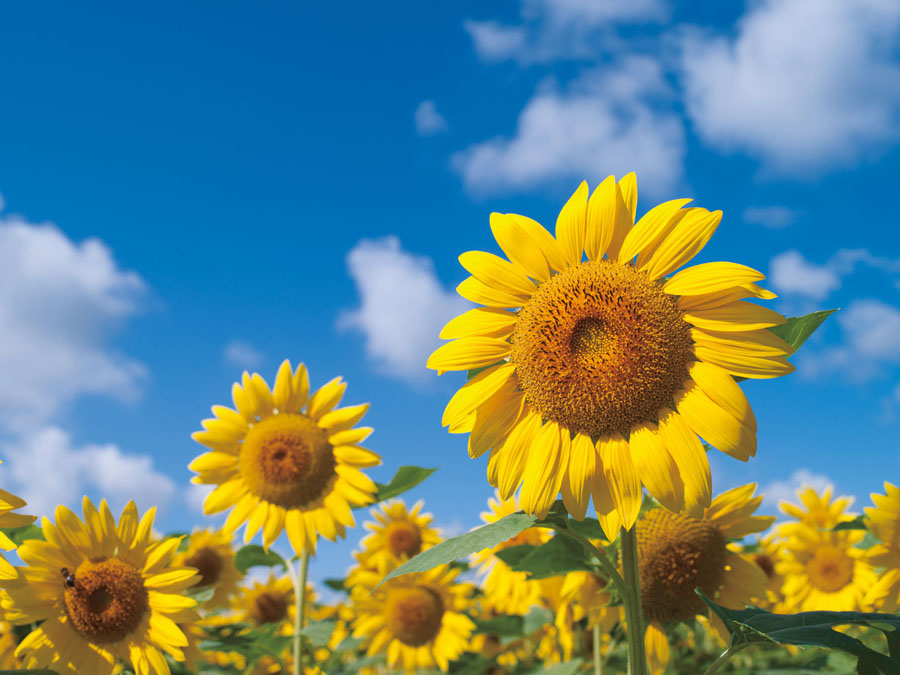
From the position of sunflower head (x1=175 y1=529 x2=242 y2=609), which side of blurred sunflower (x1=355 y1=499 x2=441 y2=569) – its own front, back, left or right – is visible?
right

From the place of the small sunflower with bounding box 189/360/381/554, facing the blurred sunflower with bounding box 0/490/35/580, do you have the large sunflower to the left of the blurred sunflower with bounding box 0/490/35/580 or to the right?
left

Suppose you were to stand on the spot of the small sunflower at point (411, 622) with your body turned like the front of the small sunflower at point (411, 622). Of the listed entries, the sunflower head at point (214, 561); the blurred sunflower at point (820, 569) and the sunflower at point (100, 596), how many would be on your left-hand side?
1

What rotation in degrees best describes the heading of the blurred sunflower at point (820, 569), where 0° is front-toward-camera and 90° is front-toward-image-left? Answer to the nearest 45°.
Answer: approximately 0°

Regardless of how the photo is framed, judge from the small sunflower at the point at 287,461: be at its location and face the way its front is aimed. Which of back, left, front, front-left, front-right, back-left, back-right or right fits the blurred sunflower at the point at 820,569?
left

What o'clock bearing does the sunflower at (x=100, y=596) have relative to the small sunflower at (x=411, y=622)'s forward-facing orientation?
The sunflower is roughly at 1 o'clock from the small sunflower.
